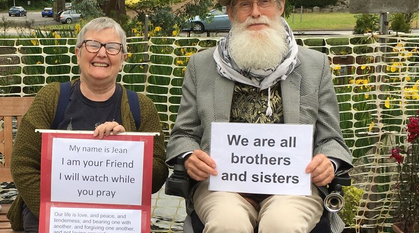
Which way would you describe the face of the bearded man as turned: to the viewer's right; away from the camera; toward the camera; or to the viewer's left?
toward the camera

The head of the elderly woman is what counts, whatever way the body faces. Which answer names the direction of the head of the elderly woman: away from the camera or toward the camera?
toward the camera

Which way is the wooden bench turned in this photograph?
toward the camera

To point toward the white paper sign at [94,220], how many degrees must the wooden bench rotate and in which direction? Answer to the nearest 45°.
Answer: approximately 45° to its left

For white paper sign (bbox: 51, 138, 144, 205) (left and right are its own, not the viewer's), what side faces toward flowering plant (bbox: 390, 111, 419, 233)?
left

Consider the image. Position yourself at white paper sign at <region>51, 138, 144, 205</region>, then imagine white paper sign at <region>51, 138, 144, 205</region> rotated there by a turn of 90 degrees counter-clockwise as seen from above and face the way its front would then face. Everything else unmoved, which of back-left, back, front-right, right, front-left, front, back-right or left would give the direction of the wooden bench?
back-left

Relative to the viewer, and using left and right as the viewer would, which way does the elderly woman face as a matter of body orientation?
facing the viewer

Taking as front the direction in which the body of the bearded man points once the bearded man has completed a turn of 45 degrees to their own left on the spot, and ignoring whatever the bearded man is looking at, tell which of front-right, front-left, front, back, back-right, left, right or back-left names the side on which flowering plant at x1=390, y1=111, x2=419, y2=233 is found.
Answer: left

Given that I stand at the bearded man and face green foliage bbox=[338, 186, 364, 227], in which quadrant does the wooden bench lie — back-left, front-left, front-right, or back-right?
back-left

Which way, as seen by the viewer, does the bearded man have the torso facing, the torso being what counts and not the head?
toward the camera

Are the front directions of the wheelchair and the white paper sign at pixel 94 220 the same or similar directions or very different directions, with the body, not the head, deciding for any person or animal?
same or similar directions

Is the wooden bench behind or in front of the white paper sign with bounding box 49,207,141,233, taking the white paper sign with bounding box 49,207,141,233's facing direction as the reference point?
behind

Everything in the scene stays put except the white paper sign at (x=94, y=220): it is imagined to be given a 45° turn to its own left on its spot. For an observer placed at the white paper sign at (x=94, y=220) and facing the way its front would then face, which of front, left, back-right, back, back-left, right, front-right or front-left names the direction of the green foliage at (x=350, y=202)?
left
